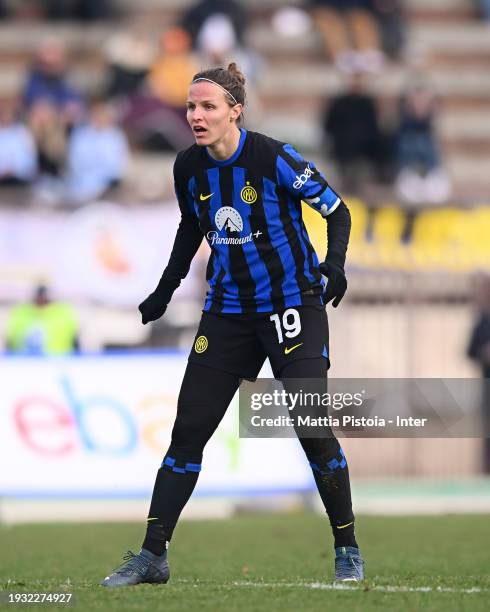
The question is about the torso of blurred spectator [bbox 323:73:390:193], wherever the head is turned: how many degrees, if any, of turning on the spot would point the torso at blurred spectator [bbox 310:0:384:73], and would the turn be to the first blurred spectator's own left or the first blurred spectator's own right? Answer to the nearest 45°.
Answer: approximately 180°

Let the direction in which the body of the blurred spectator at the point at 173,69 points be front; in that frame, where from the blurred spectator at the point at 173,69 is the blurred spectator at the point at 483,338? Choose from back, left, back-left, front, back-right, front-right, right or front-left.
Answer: front-left

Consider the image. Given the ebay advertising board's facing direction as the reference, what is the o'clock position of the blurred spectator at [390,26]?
The blurred spectator is roughly at 7 o'clock from the ebay advertising board.

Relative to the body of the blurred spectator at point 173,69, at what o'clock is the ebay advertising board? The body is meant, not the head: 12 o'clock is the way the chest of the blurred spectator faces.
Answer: The ebay advertising board is roughly at 12 o'clock from the blurred spectator.

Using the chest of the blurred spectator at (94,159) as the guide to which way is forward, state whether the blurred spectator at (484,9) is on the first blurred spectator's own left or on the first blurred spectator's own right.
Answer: on the first blurred spectator's own left

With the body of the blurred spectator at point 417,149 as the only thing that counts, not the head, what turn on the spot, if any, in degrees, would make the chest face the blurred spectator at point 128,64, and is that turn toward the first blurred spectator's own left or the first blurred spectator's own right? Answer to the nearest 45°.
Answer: approximately 90° to the first blurred spectator's own right

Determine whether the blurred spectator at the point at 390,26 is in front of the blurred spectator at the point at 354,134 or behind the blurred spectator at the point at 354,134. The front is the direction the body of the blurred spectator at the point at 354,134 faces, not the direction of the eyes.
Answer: behind

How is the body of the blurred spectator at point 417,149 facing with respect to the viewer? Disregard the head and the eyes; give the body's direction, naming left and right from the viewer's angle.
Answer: facing the viewer

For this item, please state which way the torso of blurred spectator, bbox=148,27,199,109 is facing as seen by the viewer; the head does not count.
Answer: toward the camera

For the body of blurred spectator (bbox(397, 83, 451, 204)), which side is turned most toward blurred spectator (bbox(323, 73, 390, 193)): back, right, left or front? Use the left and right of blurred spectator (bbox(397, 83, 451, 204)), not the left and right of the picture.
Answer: right

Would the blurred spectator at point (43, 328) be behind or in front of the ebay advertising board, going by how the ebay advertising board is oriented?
behind

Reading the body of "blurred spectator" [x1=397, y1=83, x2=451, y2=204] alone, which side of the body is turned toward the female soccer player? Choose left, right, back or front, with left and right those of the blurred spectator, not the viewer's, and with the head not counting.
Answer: front

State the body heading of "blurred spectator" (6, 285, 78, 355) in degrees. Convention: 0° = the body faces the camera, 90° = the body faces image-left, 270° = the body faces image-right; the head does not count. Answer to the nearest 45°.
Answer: approximately 0°

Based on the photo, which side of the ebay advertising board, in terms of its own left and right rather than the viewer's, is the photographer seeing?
front
